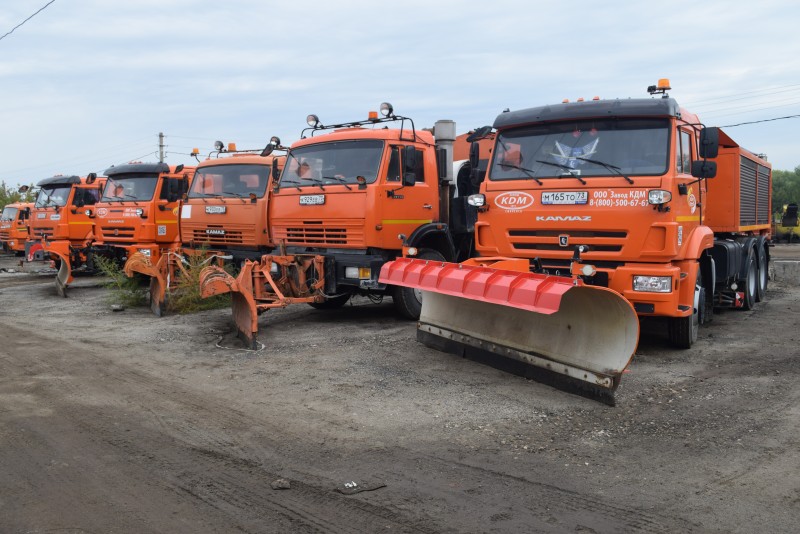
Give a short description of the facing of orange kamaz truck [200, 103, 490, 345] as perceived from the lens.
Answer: facing the viewer and to the left of the viewer

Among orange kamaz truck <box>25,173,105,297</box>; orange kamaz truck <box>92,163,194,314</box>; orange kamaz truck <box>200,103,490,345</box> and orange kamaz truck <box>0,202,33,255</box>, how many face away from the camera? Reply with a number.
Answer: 0

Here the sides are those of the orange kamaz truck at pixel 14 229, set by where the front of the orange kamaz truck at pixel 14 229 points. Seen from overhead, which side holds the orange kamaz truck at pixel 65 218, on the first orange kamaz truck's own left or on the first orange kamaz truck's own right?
on the first orange kamaz truck's own left

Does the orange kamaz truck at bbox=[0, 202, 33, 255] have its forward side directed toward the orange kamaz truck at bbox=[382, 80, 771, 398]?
no

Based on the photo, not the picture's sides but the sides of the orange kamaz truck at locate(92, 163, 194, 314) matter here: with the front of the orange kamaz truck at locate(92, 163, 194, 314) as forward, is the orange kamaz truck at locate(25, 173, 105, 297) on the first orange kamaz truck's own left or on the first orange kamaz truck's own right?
on the first orange kamaz truck's own right

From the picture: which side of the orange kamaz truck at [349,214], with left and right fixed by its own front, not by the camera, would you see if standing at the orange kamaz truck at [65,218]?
right

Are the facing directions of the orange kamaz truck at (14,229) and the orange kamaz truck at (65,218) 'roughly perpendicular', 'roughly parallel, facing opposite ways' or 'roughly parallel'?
roughly parallel

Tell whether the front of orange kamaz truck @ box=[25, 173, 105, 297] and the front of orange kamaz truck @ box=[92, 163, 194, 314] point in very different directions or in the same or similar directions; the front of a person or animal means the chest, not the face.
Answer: same or similar directions

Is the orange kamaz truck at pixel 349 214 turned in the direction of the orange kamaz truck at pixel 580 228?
no

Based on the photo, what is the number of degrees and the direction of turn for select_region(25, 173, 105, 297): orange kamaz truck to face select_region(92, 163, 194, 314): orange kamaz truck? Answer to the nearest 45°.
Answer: approximately 45° to its left

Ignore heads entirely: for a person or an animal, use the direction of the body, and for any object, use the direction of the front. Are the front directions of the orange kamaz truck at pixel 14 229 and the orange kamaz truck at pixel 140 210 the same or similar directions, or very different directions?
same or similar directions

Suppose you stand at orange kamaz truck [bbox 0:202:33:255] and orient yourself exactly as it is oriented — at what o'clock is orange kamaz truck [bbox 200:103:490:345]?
orange kamaz truck [bbox 200:103:490:345] is roughly at 10 o'clock from orange kamaz truck [bbox 0:202:33:255].

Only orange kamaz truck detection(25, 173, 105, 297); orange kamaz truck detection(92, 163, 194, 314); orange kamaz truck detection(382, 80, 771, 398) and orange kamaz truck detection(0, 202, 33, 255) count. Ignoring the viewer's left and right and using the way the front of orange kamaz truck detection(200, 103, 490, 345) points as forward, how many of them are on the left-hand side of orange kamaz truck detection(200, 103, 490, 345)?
1

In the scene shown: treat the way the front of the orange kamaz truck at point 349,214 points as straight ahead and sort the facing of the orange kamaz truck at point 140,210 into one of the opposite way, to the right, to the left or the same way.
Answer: the same way

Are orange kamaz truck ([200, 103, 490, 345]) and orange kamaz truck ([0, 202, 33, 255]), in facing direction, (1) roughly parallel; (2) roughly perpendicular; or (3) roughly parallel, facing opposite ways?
roughly parallel

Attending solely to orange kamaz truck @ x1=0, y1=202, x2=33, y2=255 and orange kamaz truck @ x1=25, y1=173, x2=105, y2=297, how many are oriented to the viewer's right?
0

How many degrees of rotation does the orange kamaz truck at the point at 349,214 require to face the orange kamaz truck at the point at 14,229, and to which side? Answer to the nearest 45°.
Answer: approximately 90° to its right

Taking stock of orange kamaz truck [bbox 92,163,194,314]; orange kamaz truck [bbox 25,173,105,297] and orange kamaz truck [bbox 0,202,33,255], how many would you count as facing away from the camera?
0

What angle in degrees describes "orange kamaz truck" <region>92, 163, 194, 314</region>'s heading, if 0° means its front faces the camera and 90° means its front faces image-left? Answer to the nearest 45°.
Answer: approximately 45°

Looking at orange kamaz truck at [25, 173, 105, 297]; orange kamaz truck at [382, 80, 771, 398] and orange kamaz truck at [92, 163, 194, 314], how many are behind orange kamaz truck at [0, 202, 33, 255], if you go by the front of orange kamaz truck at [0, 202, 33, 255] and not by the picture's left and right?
0

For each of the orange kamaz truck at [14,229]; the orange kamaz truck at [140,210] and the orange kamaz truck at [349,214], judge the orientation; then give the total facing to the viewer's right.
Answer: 0

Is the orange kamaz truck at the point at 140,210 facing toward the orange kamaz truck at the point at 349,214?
no
